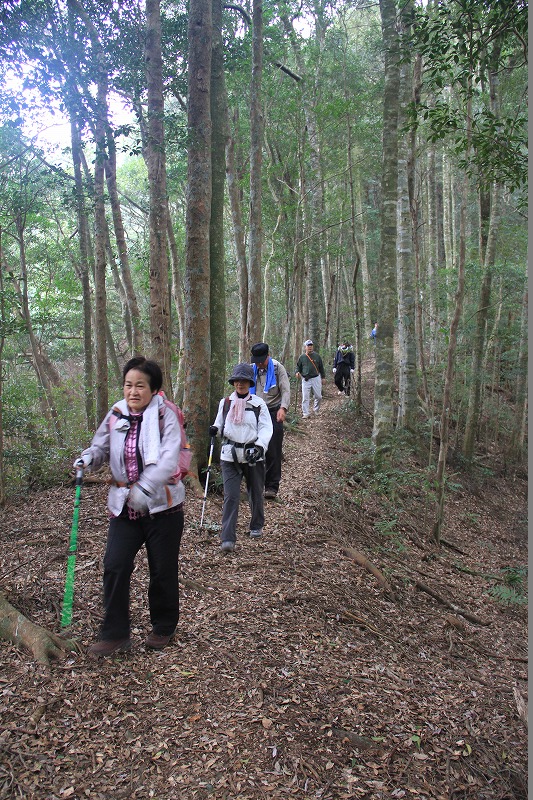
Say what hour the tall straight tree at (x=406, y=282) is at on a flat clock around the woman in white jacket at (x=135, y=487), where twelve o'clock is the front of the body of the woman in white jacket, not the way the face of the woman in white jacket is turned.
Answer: The tall straight tree is roughly at 6 o'clock from the woman in white jacket.

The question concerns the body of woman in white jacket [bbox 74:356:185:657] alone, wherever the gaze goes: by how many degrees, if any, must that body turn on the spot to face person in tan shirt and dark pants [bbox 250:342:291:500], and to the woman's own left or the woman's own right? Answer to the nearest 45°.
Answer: approximately 180°

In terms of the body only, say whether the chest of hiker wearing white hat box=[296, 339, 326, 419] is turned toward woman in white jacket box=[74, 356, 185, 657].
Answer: yes

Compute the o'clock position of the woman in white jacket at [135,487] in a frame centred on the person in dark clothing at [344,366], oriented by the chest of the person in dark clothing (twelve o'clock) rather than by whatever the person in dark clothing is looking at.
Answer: The woman in white jacket is roughly at 12 o'clock from the person in dark clothing.

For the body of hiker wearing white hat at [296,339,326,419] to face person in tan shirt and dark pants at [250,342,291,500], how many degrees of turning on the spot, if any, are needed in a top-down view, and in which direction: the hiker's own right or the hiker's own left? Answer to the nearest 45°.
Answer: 0° — they already face them

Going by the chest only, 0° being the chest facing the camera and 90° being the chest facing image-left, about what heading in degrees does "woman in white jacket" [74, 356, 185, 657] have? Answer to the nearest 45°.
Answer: approximately 45°

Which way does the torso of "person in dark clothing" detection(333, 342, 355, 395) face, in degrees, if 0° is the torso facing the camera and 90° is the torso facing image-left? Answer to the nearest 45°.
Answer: approximately 0°
